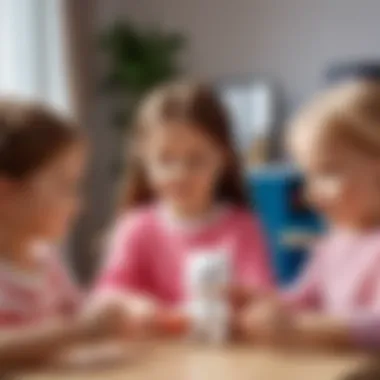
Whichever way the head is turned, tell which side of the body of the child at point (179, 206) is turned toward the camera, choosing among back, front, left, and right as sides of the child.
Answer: front

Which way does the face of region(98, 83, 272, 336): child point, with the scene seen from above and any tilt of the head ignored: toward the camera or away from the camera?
toward the camera

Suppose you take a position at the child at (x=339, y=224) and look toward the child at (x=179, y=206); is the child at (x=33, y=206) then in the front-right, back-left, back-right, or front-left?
front-left

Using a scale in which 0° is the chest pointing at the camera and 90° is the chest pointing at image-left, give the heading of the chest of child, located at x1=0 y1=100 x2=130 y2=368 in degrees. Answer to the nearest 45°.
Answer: approximately 270°

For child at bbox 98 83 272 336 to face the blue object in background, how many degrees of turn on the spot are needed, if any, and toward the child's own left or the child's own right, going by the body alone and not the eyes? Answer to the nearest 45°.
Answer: approximately 180°

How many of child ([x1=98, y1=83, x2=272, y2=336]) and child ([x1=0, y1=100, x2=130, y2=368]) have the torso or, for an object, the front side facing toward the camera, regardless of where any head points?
1

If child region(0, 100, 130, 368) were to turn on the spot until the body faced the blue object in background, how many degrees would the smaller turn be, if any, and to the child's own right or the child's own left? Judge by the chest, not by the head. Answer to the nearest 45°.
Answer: approximately 45° to the child's own left

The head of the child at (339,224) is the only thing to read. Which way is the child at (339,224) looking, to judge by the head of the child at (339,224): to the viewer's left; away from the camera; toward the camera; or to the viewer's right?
to the viewer's left

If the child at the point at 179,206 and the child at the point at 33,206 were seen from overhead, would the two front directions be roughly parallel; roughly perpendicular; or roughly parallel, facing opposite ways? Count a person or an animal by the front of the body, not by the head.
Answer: roughly perpendicular
